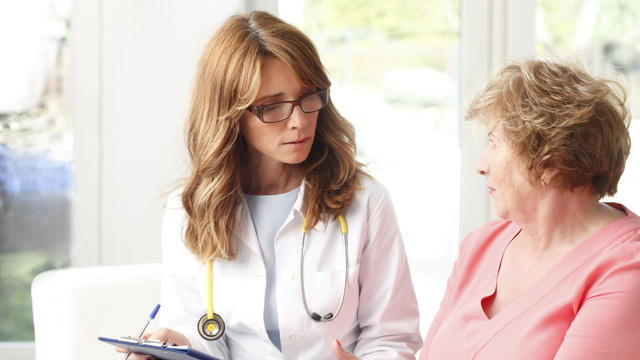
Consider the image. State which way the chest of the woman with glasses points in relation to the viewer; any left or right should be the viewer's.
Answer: facing the viewer

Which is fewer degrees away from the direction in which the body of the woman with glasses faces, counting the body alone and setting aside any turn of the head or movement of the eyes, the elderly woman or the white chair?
the elderly woman

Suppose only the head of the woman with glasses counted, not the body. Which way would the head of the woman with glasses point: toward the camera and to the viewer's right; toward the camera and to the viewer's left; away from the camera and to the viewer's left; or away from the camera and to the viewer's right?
toward the camera and to the viewer's right

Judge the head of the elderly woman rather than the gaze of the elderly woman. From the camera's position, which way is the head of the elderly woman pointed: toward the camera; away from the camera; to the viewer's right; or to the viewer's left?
to the viewer's left

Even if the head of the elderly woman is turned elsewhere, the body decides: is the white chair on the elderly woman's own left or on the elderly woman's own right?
on the elderly woman's own right

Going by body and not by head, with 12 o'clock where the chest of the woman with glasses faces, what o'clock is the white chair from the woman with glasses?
The white chair is roughly at 4 o'clock from the woman with glasses.

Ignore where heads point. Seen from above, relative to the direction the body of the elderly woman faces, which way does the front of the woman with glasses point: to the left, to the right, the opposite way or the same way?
to the left

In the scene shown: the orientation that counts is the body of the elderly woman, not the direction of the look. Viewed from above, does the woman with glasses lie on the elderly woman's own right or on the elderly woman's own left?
on the elderly woman's own right

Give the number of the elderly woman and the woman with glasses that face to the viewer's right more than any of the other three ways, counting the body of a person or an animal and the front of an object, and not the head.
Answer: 0

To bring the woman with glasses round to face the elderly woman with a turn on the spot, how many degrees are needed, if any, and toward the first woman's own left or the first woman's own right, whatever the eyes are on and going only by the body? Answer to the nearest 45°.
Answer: approximately 45° to the first woman's own left
